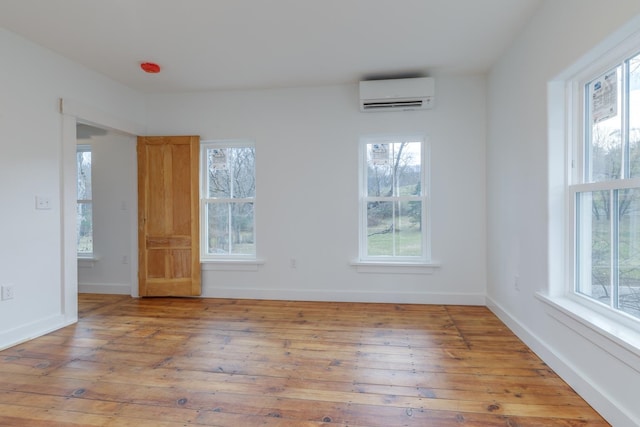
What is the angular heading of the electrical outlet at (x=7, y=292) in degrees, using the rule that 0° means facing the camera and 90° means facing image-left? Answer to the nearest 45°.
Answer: approximately 315°

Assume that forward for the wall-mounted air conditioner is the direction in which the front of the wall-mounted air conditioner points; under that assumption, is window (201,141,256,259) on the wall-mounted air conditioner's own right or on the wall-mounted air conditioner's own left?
on the wall-mounted air conditioner's own right

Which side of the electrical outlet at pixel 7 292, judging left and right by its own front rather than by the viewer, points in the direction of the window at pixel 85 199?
left

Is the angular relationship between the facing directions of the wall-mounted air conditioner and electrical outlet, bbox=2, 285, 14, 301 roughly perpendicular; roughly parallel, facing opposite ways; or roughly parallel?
roughly perpendicular

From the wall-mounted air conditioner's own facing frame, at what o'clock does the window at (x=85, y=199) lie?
The window is roughly at 3 o'clock from the wall-mounted air conditioner.

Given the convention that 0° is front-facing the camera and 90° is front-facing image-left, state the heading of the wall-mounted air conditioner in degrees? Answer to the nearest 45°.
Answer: approximately 0°

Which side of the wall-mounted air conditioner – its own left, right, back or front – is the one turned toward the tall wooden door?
right

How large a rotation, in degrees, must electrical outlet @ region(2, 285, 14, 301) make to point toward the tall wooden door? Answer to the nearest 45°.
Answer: approximately 45° to its left
